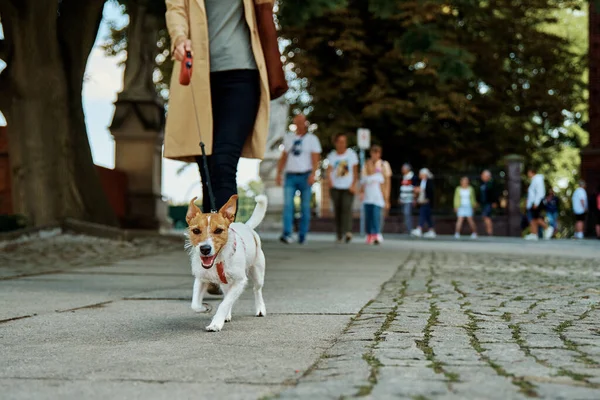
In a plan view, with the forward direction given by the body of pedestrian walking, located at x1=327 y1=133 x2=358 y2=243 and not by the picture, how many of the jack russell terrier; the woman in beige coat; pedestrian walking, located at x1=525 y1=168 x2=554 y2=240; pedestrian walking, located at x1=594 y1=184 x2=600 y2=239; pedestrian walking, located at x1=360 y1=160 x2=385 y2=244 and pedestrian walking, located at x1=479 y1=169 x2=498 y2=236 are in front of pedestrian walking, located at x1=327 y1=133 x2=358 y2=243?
2

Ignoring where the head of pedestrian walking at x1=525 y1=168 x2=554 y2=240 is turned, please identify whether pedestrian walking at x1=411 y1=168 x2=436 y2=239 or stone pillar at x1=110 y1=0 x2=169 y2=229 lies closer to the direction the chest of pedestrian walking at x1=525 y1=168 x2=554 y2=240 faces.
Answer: the pedestrian walking

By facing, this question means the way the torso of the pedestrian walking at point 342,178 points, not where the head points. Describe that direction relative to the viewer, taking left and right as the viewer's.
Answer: facing the viewer

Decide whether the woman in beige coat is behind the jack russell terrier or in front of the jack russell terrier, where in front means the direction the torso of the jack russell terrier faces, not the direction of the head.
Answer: behind

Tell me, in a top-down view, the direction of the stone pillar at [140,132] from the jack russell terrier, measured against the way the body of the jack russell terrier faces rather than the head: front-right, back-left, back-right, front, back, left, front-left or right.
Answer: back-right

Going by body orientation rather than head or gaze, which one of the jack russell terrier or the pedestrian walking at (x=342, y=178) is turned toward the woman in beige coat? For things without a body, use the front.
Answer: the pedestrian walking
